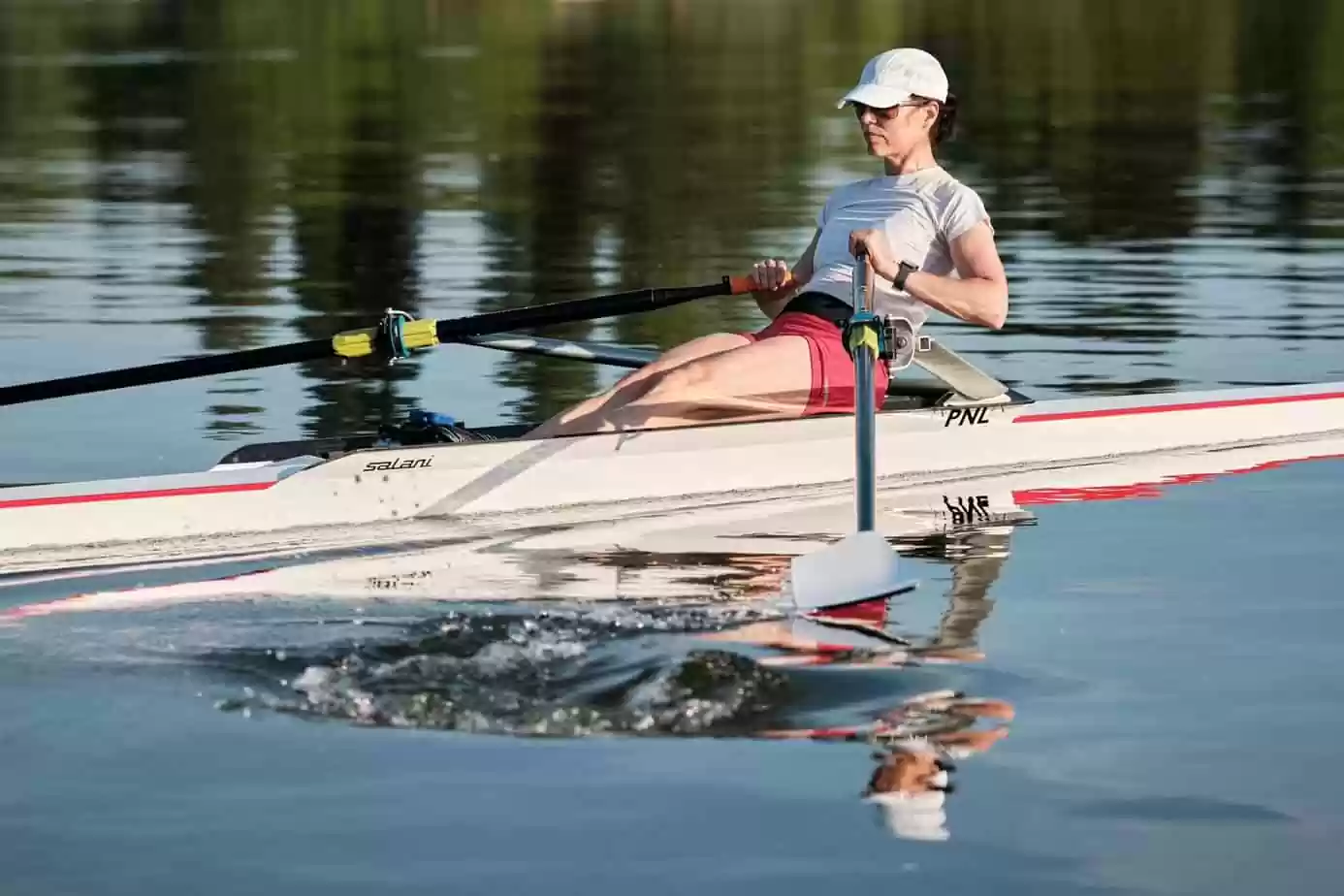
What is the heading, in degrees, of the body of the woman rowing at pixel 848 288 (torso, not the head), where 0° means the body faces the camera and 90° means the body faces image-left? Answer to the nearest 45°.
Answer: approximately 45°
